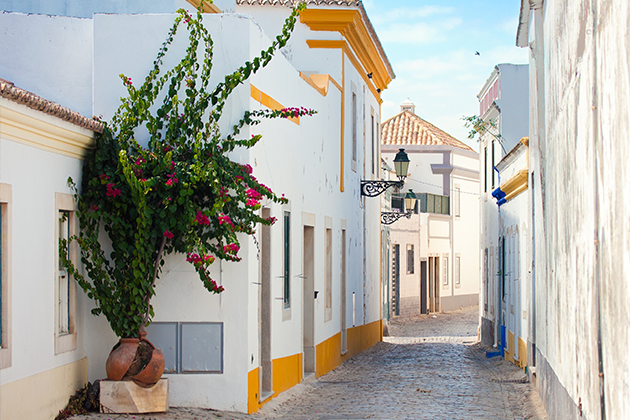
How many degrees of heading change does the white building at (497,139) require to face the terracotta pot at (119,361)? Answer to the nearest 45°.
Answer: approximately 90° to its left

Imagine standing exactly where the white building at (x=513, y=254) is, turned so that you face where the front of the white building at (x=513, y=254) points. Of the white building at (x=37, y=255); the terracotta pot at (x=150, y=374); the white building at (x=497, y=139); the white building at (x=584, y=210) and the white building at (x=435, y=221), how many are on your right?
2

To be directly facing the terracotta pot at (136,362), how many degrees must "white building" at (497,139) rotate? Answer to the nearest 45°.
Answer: approximately 90° to its left

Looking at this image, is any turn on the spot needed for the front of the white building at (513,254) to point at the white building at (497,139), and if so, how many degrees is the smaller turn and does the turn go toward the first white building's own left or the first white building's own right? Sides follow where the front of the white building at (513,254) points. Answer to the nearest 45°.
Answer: approximately 90° to the first white building's own right

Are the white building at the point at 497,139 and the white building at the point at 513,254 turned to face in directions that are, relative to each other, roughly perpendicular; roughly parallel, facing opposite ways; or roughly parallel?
roughly parallel

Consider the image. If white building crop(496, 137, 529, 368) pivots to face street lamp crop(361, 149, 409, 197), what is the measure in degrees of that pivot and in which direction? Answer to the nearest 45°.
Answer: approximately 45° to its right

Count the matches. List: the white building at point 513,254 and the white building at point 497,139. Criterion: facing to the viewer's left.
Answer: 2

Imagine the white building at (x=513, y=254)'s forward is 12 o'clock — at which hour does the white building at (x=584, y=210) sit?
the white building at (x=584, y=210) is roughly at 9 o'clock from the white building at (x=513, y=254).

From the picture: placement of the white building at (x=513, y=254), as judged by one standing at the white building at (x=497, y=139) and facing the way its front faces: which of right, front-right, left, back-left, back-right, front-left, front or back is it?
left

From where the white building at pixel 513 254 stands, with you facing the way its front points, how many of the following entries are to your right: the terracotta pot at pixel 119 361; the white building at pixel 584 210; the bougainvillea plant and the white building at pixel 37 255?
0

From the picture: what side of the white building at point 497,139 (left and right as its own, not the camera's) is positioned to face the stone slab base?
left

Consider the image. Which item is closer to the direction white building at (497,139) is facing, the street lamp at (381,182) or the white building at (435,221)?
the street lamp

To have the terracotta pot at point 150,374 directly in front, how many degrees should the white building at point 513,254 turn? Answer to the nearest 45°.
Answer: approximately 90° to its left

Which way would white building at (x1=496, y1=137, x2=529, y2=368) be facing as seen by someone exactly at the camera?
facing to the left of the viewer

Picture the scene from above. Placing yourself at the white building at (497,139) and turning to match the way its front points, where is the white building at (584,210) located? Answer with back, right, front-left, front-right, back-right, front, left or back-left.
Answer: left

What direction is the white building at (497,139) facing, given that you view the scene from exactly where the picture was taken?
facing to the left of the viewer
